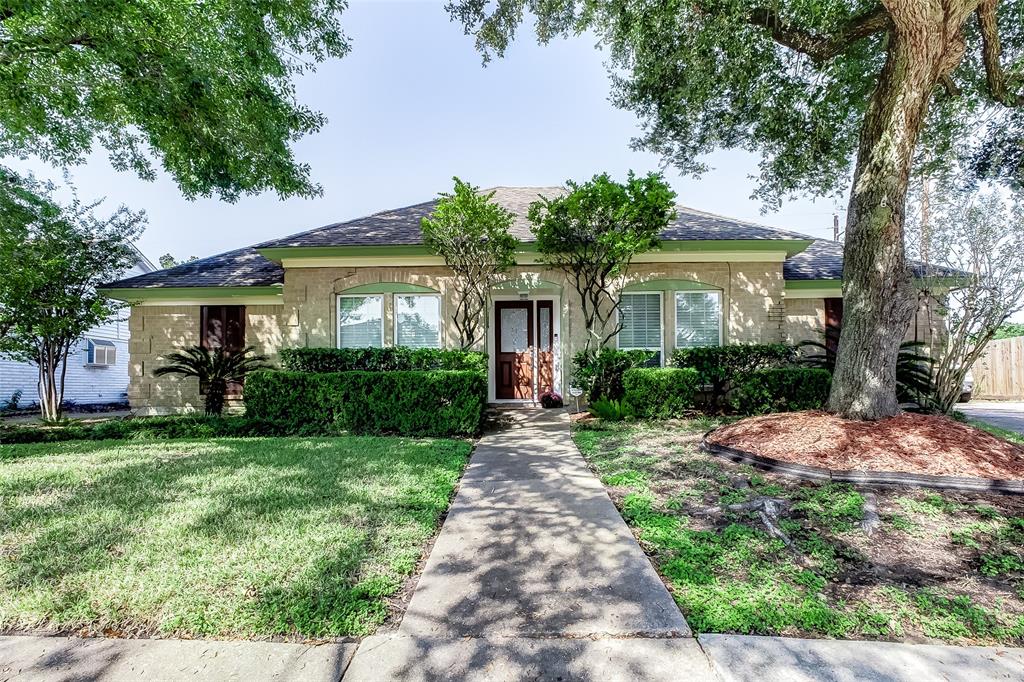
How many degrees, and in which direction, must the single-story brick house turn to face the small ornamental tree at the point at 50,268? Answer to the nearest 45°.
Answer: approximately 90° to its right

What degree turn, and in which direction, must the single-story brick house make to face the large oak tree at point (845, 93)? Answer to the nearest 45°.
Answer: approximately 45° to its left

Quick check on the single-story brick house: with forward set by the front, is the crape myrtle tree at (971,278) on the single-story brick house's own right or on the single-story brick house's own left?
on the single-story brick house's own left

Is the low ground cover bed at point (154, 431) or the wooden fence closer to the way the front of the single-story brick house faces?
the low ground cover bed

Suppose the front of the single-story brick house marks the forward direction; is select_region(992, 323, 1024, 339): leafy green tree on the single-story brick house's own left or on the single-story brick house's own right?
on the single-story brick house's own left

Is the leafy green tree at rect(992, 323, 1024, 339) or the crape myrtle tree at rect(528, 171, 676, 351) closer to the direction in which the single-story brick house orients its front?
the crape myrtle tree

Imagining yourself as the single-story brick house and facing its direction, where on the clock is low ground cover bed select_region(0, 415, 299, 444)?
The low ground cover bed is roughly at 2 o'clock from the single-story brick house.

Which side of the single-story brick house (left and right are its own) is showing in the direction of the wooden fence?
left

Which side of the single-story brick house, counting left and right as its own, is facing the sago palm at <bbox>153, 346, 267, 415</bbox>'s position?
right

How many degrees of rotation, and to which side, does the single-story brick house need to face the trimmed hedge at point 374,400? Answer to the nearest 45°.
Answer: approximately 45° to its right

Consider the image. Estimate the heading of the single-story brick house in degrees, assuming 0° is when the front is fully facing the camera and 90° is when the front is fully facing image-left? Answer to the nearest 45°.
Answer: approximately 0°
